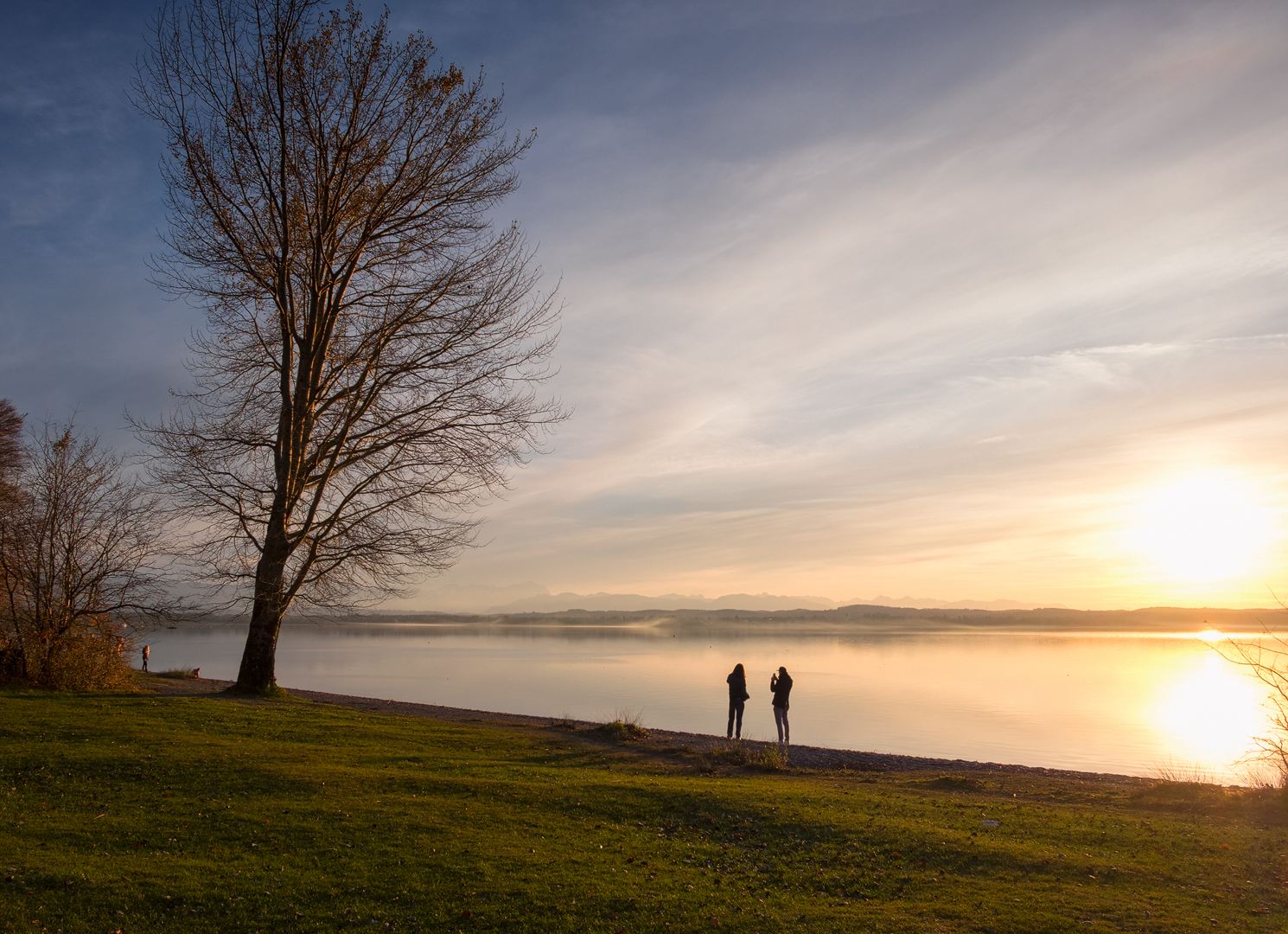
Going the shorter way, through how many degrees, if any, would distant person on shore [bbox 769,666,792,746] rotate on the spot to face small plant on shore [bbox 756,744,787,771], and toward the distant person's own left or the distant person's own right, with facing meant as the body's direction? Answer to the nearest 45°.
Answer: approximately 135° to the distant person's own left

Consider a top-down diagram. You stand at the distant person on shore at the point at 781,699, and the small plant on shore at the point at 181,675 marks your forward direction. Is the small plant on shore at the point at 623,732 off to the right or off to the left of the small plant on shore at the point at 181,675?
left

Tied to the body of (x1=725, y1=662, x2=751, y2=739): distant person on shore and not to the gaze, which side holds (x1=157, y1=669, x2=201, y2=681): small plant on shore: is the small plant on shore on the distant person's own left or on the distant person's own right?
on the distant person's own left

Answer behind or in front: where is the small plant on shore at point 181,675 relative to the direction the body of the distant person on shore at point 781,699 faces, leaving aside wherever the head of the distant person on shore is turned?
in front

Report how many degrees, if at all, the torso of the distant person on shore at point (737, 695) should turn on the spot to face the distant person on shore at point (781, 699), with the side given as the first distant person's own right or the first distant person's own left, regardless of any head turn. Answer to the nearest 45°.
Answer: approximately 135° to the first distant person's own right

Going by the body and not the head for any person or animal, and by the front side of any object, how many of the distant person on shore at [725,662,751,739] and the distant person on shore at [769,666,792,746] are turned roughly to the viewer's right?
0

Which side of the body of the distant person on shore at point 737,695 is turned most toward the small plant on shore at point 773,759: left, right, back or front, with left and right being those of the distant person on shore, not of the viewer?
back

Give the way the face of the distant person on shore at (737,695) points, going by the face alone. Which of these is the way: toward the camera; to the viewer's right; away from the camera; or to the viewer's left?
away from the camera

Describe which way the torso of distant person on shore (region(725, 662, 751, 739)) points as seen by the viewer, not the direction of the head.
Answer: away from the camera

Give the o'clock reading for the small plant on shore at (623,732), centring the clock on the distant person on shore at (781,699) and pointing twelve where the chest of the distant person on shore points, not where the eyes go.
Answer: The small plant on shore is roughly at 10 o'clock from the distant person on shore.

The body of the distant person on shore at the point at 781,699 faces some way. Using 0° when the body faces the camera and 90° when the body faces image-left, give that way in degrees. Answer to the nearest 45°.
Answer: approximately 135°
